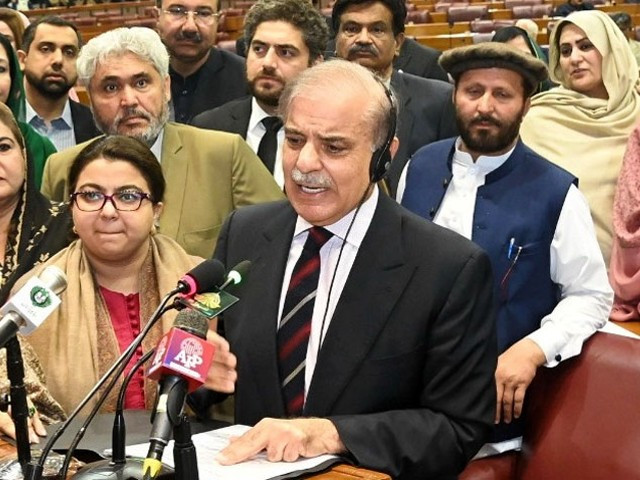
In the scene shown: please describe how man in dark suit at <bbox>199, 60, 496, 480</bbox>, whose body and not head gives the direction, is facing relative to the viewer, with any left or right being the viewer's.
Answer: facing the viewer and to the left of the viewer

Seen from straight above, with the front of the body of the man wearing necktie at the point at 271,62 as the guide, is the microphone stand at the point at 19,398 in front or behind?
in front

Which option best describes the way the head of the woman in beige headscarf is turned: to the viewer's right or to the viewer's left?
to the viewer's left

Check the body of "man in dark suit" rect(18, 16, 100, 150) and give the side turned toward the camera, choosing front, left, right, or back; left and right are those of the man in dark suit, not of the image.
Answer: front

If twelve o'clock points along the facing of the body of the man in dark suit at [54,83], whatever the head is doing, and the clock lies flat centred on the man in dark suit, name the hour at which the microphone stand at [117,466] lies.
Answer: The microphone stand is roughly at 12 o'clock from the man in dark suit.

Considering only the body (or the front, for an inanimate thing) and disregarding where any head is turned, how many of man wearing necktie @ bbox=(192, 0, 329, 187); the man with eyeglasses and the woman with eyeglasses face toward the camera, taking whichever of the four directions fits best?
3

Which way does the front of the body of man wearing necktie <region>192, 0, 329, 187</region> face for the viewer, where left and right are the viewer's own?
facing the viewer

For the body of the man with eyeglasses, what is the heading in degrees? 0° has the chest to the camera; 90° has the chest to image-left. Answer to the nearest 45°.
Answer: approximately 0°

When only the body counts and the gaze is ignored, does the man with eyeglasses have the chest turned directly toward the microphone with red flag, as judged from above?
yes

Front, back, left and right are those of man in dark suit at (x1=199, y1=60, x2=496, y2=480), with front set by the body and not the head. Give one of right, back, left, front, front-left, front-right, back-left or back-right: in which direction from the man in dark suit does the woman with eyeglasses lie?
right
